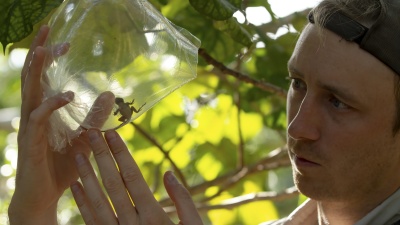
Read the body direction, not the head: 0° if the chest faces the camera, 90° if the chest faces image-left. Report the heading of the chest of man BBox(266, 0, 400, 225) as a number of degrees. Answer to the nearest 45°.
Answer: approximately 45°

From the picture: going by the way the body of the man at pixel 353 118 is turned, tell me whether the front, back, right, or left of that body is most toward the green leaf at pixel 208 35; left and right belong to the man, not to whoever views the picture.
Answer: right
